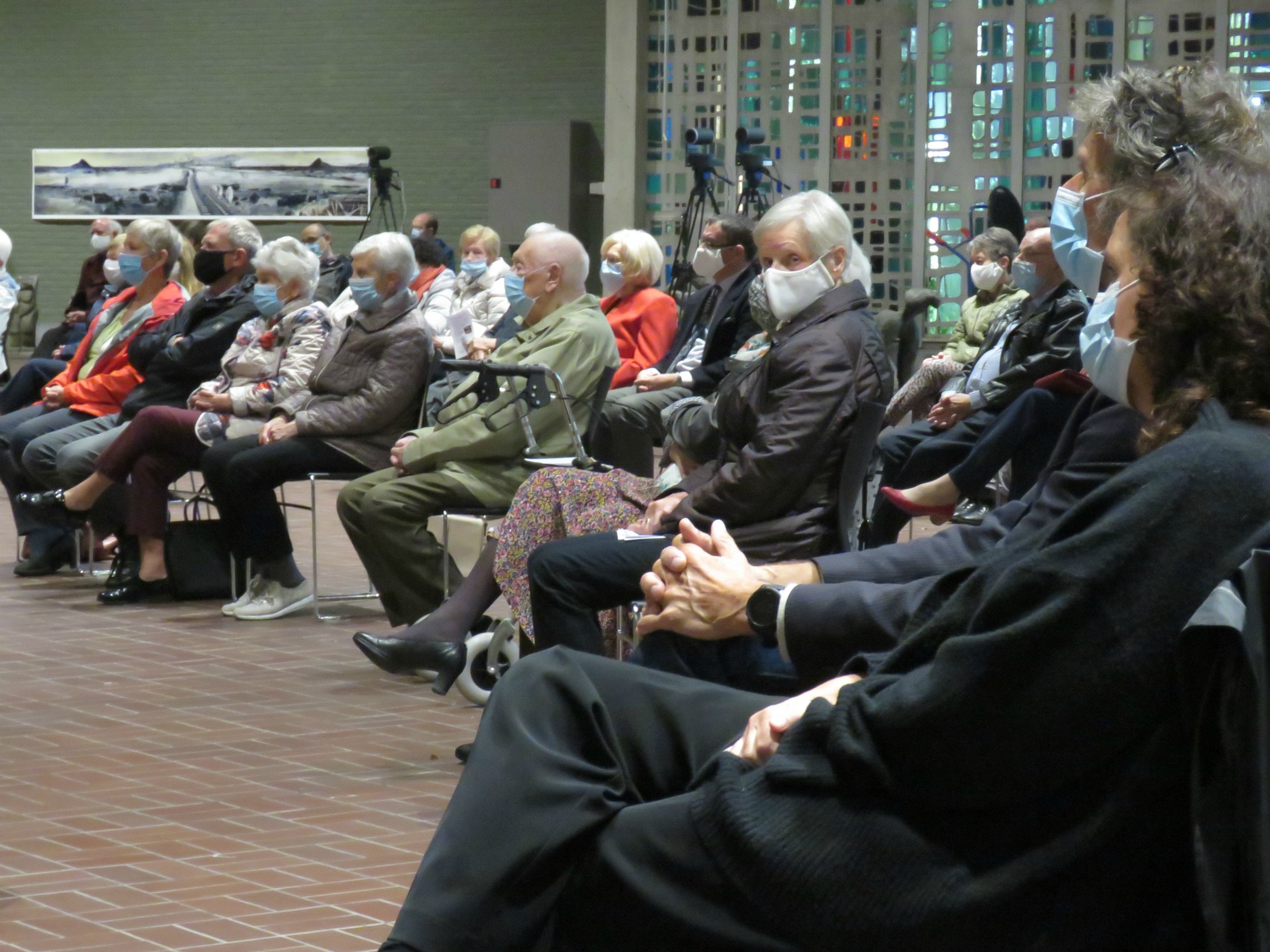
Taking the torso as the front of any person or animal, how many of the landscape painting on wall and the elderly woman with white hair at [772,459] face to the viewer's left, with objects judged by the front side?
1

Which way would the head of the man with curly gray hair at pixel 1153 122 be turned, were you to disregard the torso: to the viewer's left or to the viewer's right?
to the viewer's left

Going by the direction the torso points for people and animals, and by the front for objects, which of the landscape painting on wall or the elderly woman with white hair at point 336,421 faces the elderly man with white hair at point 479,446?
the landscape painting on wall

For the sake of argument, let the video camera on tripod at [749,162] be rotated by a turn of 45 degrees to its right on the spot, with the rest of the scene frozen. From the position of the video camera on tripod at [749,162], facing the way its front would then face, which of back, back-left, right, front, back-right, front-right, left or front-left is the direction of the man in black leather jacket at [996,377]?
back-left

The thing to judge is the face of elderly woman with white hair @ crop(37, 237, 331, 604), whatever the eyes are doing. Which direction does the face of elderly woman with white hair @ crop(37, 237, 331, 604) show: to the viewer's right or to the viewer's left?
to the viewer's left

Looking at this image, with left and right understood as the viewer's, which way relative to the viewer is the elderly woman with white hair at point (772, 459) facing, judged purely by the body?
facing to the left of the viewer

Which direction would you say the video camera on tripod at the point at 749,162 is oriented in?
to the viewer's left
